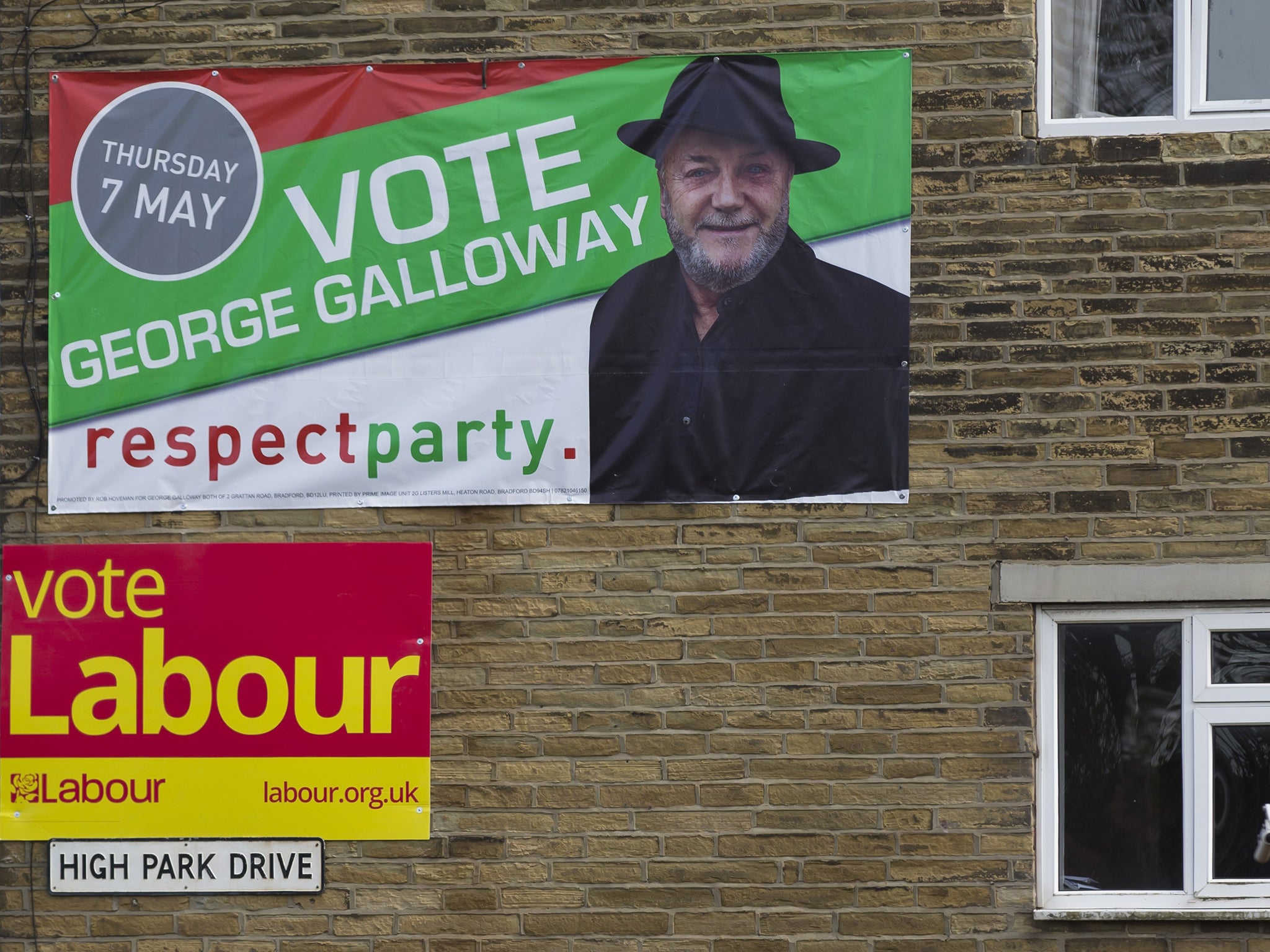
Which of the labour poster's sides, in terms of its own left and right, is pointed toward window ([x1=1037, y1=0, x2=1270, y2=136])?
left

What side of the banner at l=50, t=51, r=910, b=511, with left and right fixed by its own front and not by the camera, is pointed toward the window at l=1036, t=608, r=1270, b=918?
left

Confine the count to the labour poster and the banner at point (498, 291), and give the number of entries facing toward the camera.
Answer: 2

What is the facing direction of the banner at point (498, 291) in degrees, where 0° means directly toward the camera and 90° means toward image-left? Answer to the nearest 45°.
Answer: approximately 0°

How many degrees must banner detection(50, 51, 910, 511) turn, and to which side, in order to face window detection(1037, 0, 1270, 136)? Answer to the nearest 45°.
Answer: approximately 90° to its left

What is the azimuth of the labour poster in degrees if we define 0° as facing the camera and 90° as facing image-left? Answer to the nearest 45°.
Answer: approximately 0°
